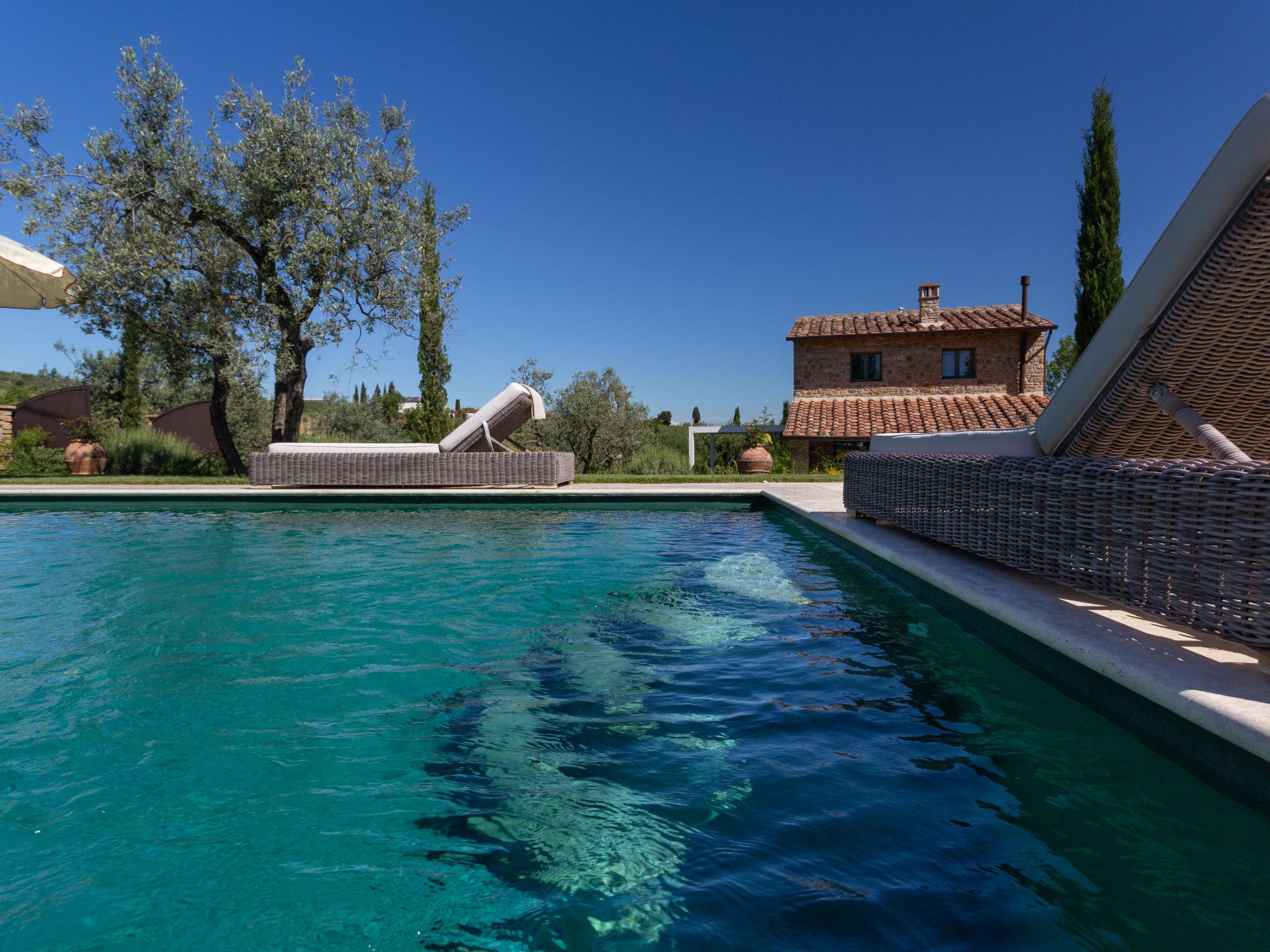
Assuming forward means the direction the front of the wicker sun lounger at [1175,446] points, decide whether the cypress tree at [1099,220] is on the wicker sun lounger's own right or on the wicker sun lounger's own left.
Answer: on the wicker sun lounger's own right

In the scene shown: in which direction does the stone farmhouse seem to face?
toward the camera

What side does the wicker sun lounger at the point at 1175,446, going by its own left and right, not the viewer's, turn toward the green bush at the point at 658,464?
front

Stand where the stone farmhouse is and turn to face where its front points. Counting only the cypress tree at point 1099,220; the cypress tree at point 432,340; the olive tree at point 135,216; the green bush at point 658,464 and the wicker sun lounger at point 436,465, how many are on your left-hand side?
1

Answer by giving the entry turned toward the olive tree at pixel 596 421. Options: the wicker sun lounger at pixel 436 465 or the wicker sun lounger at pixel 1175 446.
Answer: the wicker sun lounger at pixel 1175 446

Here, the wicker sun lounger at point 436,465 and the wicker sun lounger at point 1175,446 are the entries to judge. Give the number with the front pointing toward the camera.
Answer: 0

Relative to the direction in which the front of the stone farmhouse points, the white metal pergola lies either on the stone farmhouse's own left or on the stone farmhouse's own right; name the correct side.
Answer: on the stone farmhouse's own right

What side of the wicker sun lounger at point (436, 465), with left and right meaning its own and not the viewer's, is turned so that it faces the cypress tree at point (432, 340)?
right

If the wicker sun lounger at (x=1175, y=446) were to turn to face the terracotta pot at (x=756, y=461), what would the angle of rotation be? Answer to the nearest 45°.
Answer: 0° — it already faces it

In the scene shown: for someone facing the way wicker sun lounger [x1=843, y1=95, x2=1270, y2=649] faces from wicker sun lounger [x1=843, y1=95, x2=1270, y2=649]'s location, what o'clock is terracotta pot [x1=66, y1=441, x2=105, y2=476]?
The terracotta pot is roughly at 11 o'clock from the wicker sun lounger.

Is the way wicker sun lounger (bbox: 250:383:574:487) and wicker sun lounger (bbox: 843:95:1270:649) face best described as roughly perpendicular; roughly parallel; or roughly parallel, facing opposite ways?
roughly perpendicular

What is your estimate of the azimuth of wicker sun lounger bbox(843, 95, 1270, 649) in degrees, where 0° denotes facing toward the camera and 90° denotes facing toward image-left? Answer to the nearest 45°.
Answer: approximately 135°

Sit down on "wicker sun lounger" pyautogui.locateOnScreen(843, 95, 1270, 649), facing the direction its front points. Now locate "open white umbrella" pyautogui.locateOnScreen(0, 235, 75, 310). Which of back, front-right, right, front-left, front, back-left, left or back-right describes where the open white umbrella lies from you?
front-left

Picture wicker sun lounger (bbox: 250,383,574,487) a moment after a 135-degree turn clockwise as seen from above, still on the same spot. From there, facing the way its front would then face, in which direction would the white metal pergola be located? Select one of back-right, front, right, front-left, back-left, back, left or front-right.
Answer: front

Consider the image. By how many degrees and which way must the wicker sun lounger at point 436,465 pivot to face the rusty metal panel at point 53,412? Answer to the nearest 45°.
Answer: approximately 45° to its right

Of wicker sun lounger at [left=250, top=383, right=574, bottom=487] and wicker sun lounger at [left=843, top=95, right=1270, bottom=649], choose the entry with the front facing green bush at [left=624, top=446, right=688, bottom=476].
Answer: wicker sun lounger at [left=843, top=95, right=1270, bottom=649]

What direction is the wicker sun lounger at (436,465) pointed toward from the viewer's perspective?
to the viewer's left

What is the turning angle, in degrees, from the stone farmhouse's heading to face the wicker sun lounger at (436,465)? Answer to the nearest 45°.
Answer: approximately 45° to its right

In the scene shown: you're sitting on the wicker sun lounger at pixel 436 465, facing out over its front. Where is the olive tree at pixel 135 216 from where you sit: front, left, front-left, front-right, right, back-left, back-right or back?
front-right

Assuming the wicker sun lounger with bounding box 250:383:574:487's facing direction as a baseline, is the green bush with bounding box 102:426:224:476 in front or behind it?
in front

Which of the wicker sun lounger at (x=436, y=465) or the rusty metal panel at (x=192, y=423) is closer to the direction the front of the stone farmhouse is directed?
the wicker sun lounger
